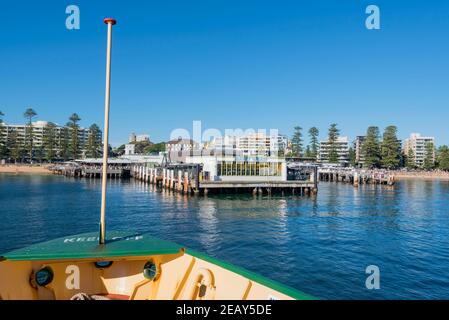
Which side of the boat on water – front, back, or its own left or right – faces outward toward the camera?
back
